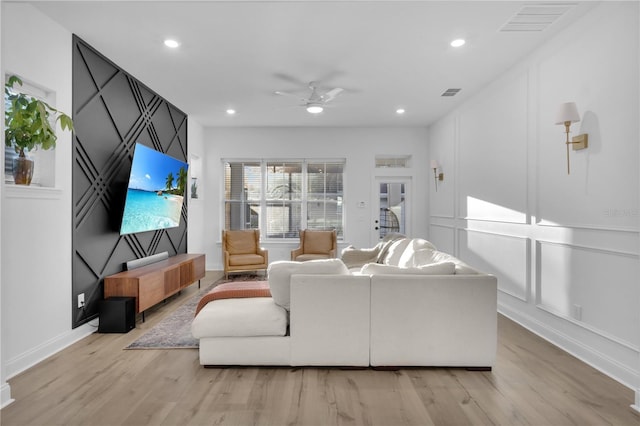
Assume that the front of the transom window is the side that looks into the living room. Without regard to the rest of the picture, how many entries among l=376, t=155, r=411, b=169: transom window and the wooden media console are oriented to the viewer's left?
0

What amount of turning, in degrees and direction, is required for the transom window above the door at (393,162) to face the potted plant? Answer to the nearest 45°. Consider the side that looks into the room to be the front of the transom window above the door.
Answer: approximately 45° to its right

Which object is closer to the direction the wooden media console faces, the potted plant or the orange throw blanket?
the orange throw blanket

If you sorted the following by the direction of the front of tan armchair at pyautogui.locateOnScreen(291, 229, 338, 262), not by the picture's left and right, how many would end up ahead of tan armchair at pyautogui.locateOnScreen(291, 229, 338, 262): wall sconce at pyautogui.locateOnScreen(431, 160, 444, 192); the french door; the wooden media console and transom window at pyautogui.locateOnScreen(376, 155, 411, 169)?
1

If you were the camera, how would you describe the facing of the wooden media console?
facing the viewer and to the right of the viewer

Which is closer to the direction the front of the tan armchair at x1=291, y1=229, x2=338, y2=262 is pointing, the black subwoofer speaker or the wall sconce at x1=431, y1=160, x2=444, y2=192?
the black subwoofer speaker

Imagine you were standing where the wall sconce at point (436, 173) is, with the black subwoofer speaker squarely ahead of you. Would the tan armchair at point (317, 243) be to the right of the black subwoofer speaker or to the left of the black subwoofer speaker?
right

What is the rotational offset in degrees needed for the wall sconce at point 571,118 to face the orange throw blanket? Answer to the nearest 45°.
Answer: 0° — it already faces it

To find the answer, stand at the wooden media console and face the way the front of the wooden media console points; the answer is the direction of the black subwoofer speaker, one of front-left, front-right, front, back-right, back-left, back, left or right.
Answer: right

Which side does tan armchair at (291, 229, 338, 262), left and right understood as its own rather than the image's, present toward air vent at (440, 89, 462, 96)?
left

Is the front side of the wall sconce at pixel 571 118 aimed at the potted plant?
yes

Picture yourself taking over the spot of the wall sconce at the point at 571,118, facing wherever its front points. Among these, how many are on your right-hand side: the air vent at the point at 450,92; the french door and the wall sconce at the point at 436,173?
3

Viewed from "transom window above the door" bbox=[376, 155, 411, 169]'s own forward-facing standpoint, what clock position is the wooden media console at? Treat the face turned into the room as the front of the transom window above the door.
The wooden media console is roughly at 1 o'clock from the transom window above the door.

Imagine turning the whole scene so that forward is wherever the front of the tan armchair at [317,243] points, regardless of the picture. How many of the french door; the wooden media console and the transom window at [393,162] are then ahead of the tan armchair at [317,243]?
1
